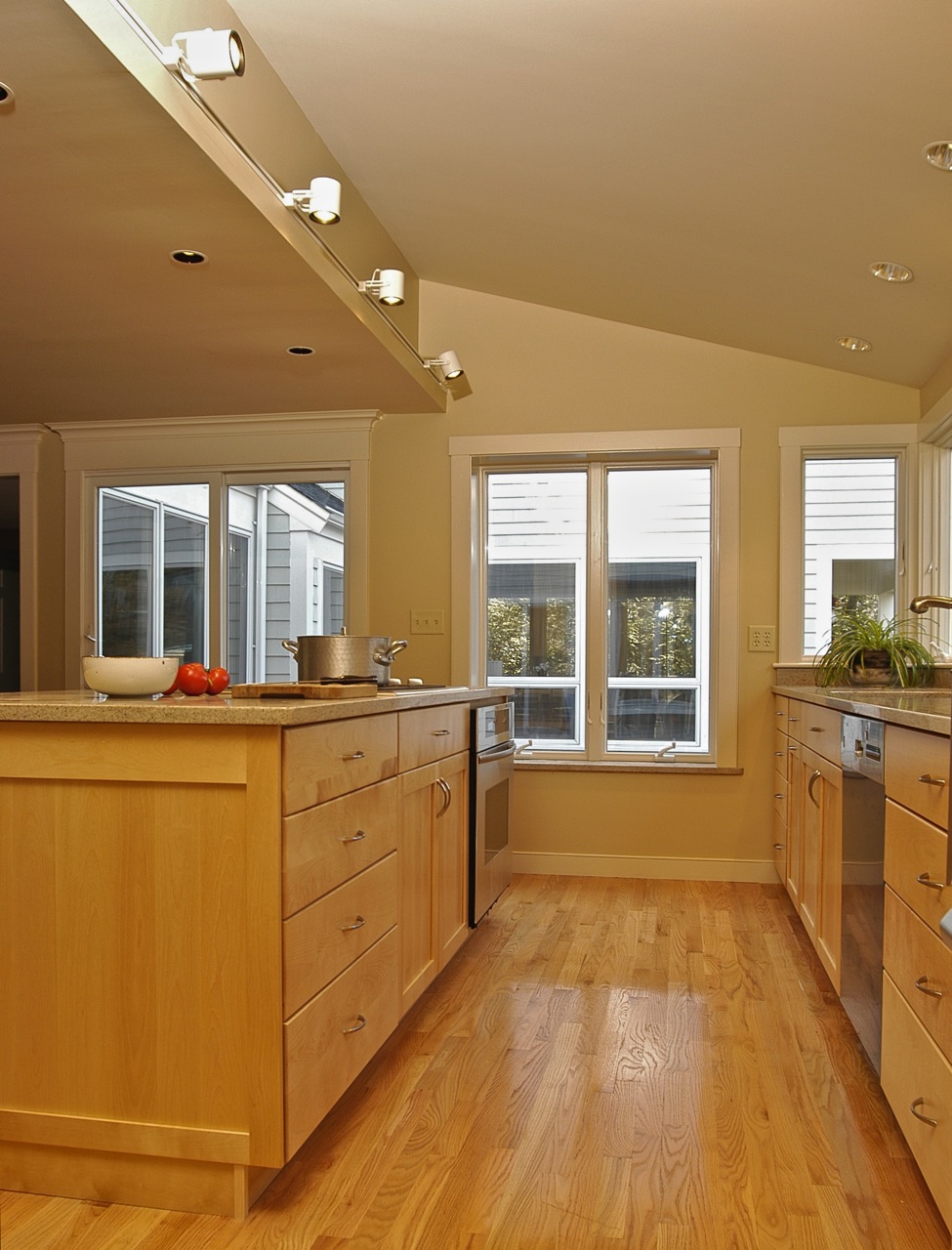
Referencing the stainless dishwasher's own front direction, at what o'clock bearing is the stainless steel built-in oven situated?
The stainless steel built-in oven is roughly at 1 o'clock from the stainless dishwasher.

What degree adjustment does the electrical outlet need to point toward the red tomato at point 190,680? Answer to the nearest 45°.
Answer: approximately 45° to its right

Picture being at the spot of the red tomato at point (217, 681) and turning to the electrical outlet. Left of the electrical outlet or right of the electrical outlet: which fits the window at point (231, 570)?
left

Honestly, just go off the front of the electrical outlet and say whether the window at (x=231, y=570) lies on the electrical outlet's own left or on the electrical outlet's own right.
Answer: on the electrical outlet's own right

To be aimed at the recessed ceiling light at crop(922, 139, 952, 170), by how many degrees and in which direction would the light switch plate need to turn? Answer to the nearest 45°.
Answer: approximately 45° to its left

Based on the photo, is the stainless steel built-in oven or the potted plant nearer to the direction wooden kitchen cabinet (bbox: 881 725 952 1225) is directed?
the stainless steel built-in oven

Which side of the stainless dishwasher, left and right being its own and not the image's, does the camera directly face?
left

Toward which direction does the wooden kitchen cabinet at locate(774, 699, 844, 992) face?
to the viewer's left

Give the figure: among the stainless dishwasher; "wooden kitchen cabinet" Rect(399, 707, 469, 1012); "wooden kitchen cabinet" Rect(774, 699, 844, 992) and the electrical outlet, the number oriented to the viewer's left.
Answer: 2

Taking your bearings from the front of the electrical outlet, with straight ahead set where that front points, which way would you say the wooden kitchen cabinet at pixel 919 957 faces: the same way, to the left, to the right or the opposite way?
to the right

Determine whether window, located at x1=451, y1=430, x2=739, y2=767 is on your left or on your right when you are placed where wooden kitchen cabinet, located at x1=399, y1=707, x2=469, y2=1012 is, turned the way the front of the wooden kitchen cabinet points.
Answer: on your left
